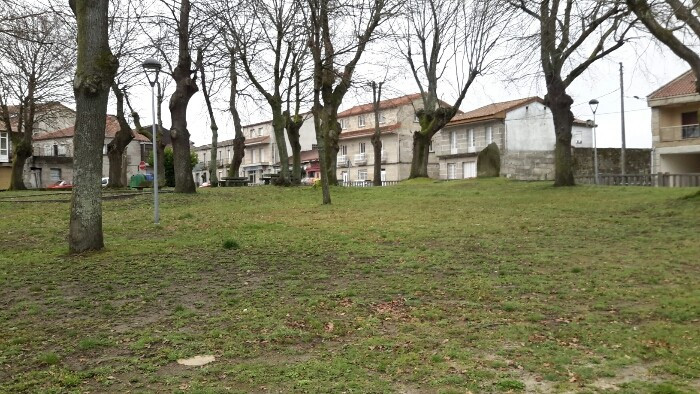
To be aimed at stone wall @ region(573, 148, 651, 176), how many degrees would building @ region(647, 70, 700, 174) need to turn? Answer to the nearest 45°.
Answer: approximately 45° to its right

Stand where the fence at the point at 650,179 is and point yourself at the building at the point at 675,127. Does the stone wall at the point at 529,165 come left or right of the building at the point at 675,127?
left

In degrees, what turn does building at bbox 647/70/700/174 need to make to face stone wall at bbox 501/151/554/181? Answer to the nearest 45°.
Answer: approximately 90° to its right

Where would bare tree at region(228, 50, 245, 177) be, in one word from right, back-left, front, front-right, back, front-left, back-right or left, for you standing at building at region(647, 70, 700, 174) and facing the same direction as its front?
front-right

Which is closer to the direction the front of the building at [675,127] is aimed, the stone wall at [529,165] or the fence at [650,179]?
the fence

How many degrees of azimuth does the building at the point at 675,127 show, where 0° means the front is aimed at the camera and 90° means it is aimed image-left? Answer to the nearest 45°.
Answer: approximately 0°

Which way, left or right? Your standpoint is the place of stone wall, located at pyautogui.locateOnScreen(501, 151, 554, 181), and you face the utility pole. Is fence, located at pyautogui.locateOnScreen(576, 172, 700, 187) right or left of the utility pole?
right

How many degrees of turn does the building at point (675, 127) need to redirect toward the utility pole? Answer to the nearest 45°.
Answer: approximately 45° to its right

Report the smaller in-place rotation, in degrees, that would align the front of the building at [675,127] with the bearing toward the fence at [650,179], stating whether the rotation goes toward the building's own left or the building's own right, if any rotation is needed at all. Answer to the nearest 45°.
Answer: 0° — it already faces it
